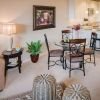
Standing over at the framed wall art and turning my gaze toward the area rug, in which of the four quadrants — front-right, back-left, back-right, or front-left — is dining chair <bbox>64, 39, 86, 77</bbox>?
front-left

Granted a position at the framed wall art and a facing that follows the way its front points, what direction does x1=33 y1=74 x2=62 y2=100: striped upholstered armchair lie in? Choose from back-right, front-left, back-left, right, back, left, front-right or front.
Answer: front-right

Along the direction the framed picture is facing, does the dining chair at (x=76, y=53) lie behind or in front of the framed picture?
in front

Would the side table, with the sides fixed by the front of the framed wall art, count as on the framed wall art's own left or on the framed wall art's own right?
on the framed wall art's own right

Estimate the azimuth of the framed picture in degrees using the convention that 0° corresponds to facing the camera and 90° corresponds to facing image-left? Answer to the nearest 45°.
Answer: approximately 0°

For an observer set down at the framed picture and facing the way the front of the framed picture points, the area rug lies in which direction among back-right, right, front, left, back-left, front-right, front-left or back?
front

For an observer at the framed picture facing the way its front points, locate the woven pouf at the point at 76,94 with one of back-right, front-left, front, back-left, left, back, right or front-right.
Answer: front

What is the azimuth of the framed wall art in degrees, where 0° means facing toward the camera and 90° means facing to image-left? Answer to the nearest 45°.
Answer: approximately 315°
